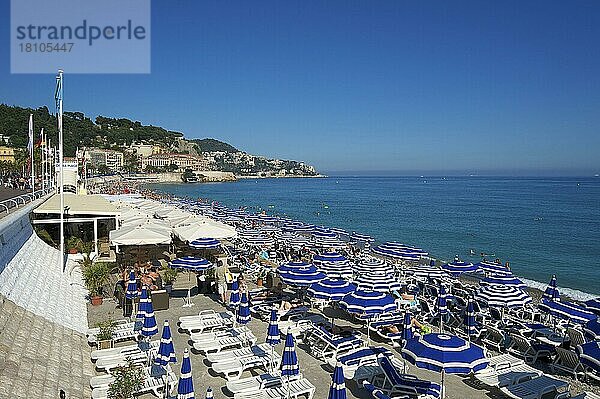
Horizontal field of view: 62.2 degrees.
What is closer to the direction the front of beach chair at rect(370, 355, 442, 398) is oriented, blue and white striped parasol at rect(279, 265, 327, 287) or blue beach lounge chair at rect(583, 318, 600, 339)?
the blue beach lounge chair

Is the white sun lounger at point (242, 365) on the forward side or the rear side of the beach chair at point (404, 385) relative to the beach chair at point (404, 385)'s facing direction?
on the rear side

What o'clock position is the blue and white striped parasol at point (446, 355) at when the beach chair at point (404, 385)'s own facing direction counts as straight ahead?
The blue and white striped parasol is roughly at 12 o'clock from the beach chair.

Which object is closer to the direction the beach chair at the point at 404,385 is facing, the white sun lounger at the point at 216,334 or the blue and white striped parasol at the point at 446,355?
the blue and white striped parasol

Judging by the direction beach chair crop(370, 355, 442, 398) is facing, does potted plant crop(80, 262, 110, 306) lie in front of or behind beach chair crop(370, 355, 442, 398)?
behind

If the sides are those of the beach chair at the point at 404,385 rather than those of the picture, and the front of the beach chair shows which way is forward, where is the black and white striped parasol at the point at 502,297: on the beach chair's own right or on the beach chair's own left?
on the beach chair's own left

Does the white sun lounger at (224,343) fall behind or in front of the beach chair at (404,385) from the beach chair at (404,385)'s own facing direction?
behind

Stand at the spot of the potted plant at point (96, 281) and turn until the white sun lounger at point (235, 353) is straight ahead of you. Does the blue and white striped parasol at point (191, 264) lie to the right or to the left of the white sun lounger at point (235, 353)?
left
